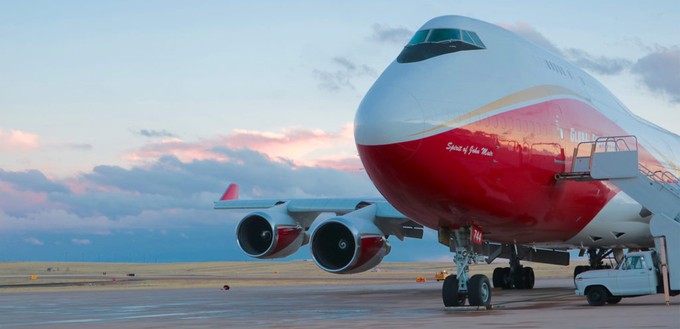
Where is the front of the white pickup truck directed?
to the viewer's left

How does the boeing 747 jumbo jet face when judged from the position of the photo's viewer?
facing the viewer and to the left of the viewer

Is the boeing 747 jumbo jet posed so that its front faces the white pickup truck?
no

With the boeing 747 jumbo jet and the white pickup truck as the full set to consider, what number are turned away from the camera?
0
